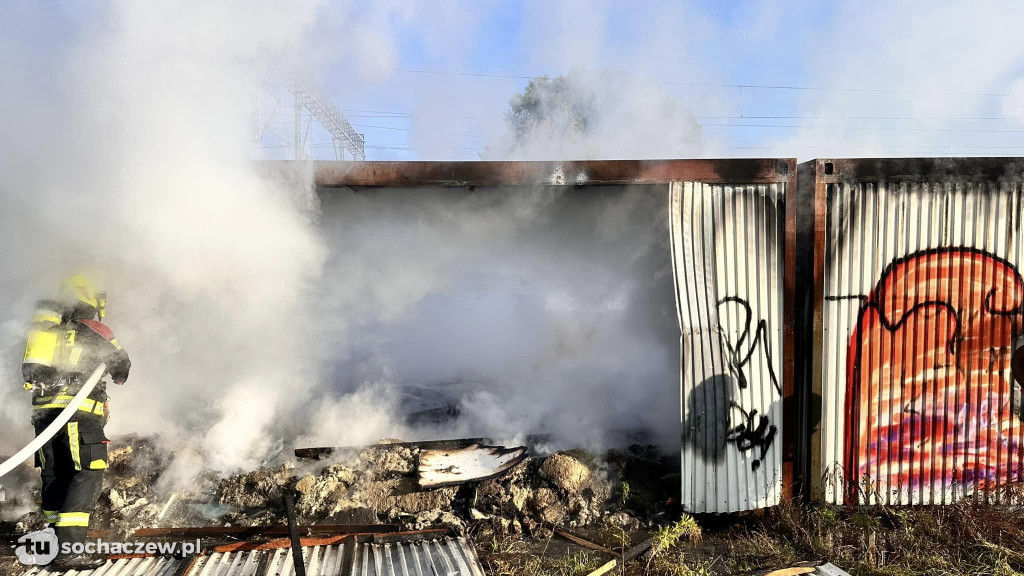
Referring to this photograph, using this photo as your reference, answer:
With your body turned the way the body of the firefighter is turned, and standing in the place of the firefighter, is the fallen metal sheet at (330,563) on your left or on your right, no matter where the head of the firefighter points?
on your right

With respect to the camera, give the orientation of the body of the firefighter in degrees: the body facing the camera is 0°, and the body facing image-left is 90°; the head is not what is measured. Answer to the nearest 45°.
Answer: approximately 225°

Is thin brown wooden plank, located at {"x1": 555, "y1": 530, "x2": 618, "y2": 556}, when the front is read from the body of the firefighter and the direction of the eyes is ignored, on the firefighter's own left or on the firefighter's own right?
on the firefighter's own right

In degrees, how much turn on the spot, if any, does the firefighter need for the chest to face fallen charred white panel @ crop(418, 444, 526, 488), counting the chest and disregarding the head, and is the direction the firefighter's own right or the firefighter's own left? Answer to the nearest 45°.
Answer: approximately 45° to the firefighter's own right

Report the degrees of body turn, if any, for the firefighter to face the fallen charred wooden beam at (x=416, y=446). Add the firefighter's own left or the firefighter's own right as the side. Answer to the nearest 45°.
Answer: approximately 45° to the firefighter's own right

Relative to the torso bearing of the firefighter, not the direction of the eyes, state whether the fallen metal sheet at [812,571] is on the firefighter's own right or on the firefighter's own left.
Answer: on the firefighter's own right
